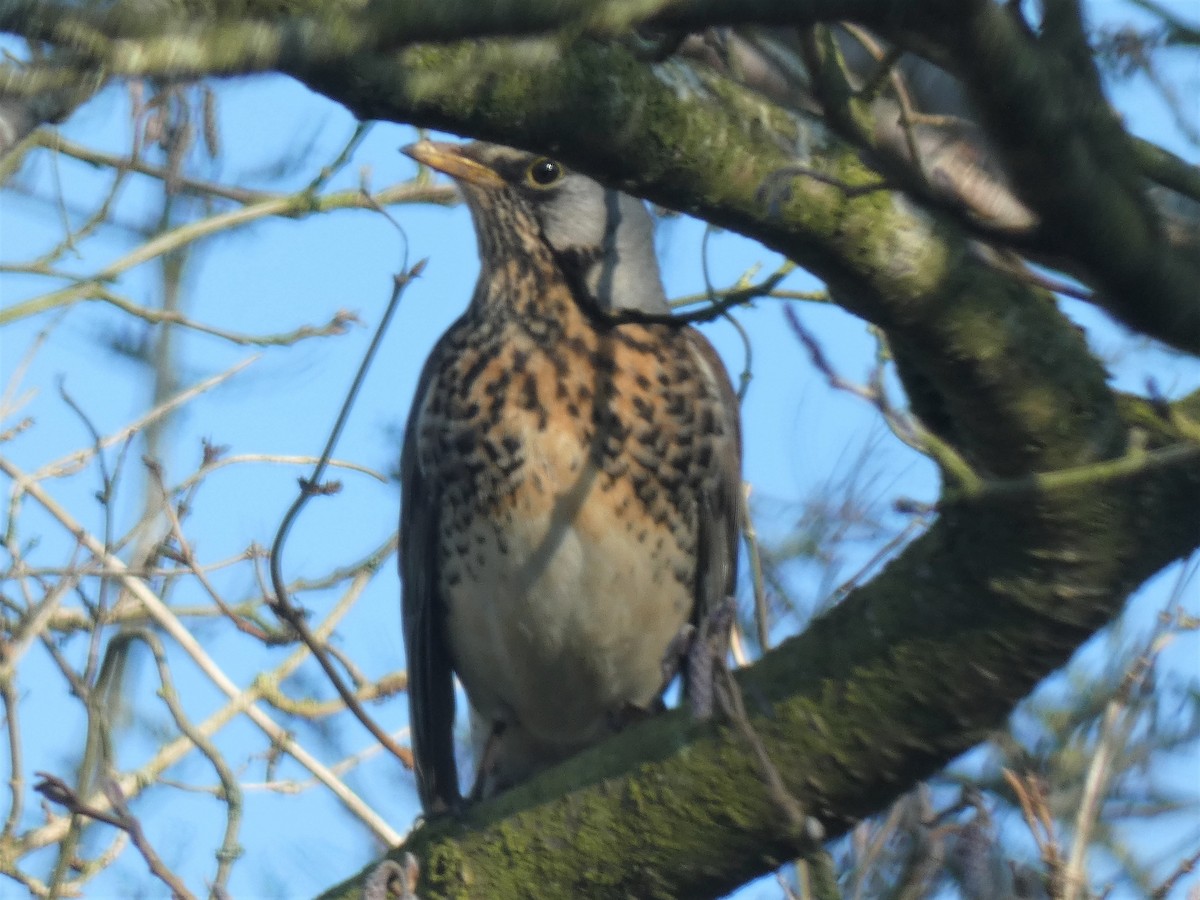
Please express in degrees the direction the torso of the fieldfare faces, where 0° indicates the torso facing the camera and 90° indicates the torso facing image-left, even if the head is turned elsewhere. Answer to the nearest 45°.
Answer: approximately 0°
